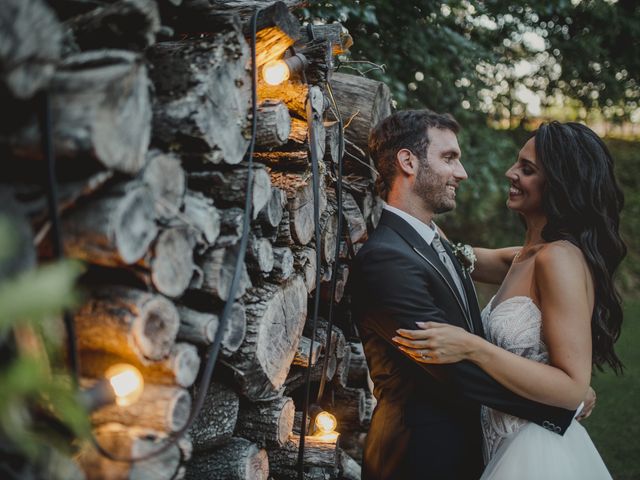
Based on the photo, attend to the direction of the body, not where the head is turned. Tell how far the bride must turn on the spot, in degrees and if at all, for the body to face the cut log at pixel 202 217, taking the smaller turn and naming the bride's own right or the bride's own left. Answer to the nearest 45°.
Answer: approximately 45° to the bride's own left

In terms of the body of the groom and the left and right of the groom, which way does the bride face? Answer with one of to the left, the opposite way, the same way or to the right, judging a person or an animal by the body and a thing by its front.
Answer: the opposite way

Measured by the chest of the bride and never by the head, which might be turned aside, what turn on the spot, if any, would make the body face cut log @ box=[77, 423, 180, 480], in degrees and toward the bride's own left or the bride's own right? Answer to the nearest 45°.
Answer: approximately 45° to the bride's own left

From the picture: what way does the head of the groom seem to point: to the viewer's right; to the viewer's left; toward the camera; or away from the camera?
to the viewer's right

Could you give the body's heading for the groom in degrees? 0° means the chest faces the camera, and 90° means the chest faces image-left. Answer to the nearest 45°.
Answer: approximately 270°

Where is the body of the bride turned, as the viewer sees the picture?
to the viewer's left
